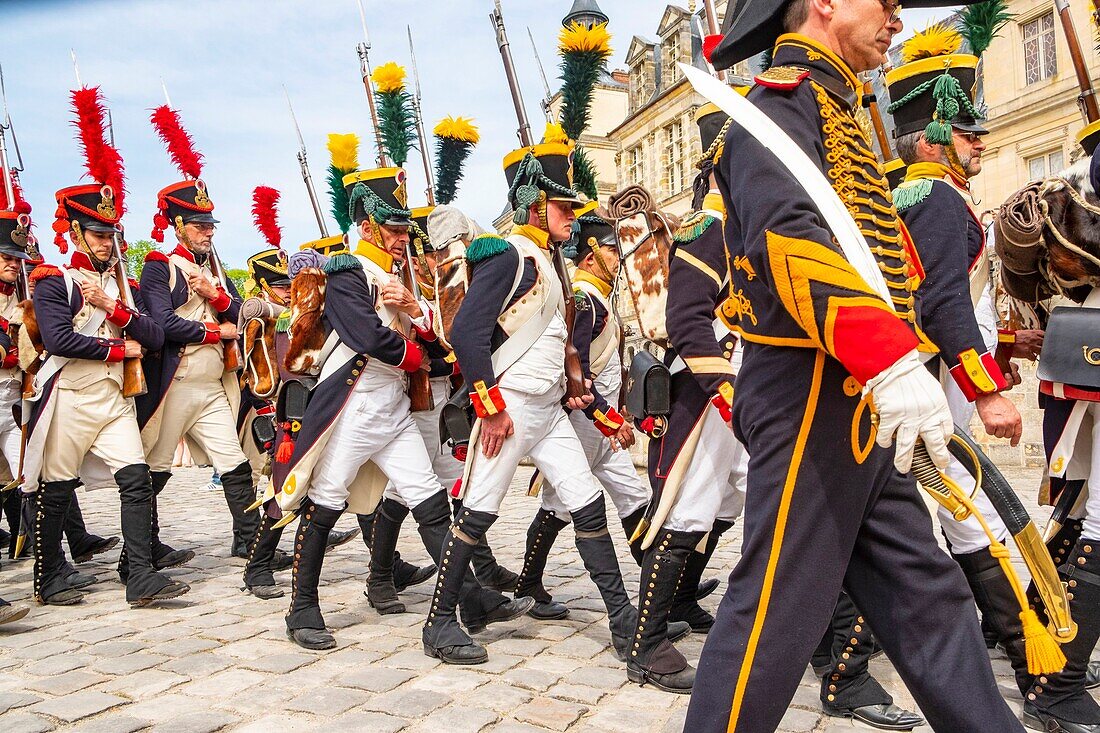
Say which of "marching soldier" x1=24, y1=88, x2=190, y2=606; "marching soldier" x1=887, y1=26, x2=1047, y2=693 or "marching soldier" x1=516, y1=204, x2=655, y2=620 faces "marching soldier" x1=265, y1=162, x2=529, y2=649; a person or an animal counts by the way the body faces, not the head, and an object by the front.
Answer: "marching soldier" x1=24, y1=88, x2=190, y2=606

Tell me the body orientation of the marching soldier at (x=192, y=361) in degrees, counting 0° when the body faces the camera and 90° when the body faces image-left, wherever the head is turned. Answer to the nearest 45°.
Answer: approximately 315°

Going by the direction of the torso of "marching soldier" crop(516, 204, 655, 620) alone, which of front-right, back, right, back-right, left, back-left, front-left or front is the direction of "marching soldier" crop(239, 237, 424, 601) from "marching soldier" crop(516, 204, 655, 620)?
back-left

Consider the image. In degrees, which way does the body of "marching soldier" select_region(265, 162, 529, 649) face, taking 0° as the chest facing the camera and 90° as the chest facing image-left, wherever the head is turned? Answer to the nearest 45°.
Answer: approximately 315°

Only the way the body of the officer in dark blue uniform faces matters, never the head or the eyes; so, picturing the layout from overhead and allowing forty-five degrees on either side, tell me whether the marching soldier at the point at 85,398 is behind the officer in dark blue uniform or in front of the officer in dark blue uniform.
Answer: behind

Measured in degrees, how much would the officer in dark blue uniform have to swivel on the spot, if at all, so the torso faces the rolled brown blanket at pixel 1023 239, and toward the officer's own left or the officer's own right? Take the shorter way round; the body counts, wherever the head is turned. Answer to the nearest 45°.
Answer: approximately 90° to the officer's own left

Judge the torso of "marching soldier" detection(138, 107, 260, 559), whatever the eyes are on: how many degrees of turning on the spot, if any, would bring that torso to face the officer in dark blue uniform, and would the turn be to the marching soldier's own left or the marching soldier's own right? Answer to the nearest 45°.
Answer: approximately 45° to the marching soldier's own right

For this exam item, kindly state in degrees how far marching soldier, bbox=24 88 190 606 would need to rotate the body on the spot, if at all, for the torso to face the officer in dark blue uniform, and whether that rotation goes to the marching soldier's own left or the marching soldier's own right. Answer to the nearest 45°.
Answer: approximately 45° to the marching soldier's own right

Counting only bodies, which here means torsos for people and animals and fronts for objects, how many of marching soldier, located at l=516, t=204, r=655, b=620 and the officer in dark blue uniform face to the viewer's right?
2

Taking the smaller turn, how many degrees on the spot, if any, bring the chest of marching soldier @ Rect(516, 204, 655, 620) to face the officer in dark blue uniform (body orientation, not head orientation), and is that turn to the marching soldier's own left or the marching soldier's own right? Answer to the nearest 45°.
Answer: approximately 90° to the marching soldier's own right

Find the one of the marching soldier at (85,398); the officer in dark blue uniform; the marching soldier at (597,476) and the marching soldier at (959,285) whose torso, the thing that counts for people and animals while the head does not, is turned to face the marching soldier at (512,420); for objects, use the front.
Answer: the marching soldier at (85,398)

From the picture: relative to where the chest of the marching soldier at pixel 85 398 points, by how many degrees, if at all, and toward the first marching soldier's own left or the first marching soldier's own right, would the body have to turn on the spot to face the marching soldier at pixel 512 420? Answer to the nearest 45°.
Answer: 0° — they already face them

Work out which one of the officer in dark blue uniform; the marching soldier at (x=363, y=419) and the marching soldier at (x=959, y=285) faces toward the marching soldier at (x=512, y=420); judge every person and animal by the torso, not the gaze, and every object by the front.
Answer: the marching soldier at (x=363, y=419)

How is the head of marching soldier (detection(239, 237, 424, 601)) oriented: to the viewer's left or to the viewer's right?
to the viewer's right

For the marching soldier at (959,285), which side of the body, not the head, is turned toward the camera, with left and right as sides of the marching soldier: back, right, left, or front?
right

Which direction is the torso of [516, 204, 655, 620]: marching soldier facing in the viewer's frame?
to the viewer's right

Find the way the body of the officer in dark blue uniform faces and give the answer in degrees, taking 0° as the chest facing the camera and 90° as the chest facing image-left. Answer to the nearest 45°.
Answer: approximately 270°

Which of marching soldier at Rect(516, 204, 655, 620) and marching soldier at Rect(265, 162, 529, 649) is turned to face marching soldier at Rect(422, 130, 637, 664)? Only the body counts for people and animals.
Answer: marching soldier at Rect(265, 162, 529, 649)

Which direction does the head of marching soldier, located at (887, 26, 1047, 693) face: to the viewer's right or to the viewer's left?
to the viewer's right
